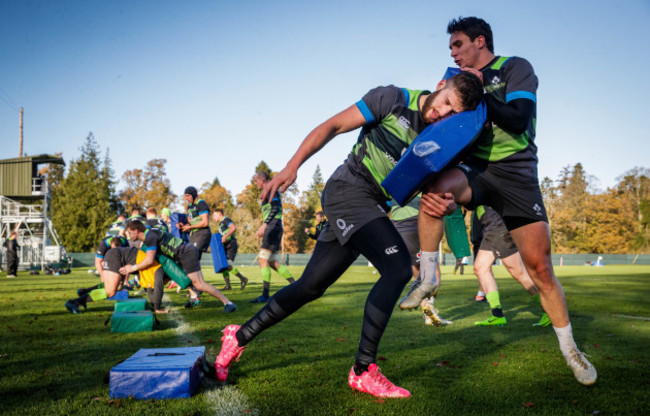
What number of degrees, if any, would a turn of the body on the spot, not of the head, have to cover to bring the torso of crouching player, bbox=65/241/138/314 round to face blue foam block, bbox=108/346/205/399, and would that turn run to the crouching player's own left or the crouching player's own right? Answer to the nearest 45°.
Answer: approximately 90° to the crouching player's own right

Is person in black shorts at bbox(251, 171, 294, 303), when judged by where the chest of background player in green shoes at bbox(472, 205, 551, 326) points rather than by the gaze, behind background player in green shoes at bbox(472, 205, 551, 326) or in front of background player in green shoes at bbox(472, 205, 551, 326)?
in front

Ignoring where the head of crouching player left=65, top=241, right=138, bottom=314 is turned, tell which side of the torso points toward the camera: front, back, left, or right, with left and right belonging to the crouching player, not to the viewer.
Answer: right

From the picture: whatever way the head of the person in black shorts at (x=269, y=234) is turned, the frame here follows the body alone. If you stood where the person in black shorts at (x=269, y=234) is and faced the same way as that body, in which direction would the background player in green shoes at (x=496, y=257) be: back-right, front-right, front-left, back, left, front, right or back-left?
back-left

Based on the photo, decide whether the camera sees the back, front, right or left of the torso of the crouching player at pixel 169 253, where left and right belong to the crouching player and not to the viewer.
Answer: left

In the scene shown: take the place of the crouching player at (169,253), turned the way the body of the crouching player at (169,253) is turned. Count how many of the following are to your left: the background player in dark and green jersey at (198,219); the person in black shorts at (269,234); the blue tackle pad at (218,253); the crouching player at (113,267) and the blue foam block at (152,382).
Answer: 1

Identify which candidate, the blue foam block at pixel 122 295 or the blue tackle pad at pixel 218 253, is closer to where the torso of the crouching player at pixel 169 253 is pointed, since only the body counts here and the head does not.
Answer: the blue foam block

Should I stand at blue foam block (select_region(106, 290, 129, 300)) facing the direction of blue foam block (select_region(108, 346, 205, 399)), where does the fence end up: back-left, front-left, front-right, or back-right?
back-left

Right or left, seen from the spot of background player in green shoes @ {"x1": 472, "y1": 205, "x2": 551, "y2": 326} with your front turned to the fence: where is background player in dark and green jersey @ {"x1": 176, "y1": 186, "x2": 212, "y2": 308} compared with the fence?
left

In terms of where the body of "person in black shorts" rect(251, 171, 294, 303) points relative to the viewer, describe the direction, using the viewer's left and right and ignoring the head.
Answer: facing to the left of the viewer

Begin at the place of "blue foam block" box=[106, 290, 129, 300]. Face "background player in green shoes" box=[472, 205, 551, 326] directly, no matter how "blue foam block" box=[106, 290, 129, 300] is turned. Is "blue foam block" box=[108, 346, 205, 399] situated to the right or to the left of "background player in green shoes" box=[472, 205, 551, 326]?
right
